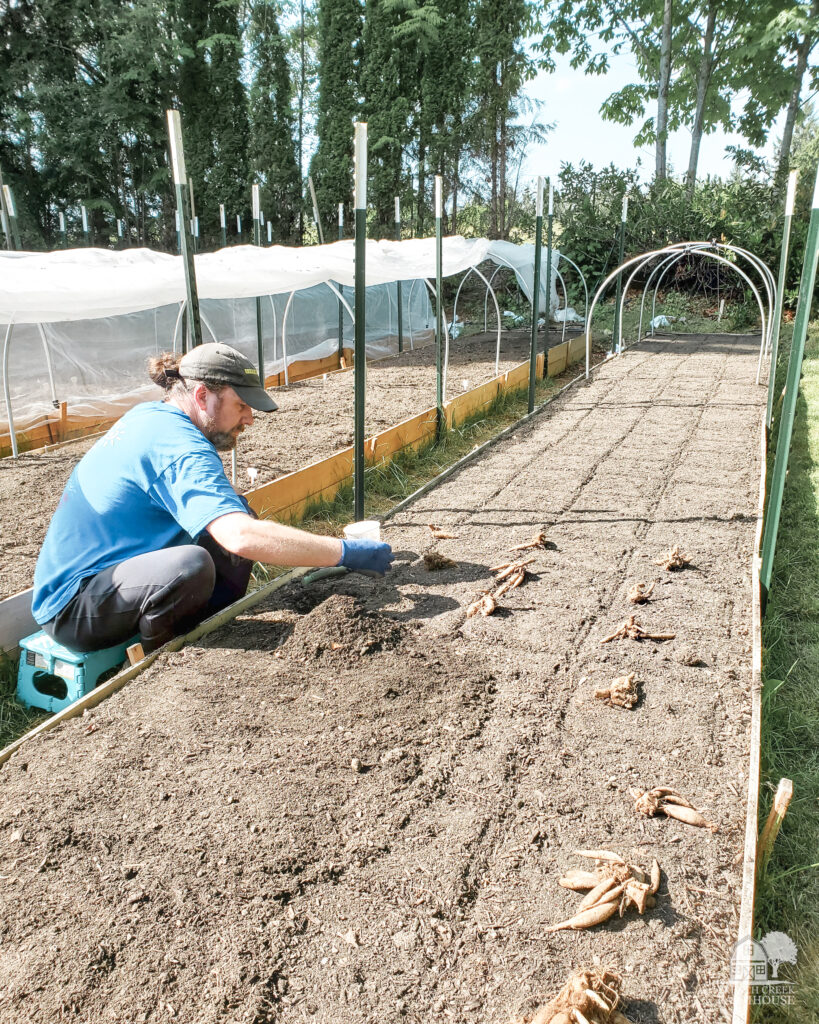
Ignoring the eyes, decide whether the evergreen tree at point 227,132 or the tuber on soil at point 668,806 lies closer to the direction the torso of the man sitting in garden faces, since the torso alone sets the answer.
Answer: the tuber on soil

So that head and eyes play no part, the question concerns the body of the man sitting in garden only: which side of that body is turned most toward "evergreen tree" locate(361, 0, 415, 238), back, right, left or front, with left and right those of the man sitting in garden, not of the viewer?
left

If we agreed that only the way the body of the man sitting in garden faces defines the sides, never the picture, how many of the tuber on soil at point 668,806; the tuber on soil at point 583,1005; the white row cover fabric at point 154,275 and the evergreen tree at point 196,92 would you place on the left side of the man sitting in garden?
2

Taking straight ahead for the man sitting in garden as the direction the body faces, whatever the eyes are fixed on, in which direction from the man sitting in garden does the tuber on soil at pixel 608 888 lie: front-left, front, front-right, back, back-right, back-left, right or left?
front-right

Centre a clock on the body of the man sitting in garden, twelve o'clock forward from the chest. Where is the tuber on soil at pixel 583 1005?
The tuber on soil is roughly at 2 o'clock from the man sitting in garden.

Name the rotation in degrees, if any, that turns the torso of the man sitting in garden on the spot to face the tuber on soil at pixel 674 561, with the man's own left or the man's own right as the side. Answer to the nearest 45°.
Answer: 0° — they already face it

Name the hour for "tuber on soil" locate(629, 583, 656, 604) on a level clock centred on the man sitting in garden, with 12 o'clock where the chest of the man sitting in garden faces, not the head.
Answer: The tuber on soil is roughly at 12 o'clock from the man sitting in garden.

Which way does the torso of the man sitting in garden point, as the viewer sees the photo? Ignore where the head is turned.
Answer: to the viewer's right

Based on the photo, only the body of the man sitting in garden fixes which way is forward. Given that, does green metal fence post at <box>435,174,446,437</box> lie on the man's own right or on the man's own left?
on the man's own left

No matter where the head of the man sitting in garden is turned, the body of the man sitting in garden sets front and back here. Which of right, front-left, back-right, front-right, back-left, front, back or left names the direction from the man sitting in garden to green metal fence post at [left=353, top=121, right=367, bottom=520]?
front-left

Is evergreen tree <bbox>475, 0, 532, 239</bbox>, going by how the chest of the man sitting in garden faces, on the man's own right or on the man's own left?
on the man's own left

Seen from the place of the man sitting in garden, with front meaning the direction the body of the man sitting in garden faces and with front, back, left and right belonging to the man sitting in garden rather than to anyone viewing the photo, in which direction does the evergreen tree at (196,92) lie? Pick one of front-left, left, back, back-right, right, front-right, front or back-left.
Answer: left

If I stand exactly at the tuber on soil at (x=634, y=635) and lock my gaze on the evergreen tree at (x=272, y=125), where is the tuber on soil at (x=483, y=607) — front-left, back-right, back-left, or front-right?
front-left

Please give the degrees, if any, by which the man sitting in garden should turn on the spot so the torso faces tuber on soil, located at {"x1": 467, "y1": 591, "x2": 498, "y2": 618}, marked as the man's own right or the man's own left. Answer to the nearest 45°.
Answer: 0° — they already face it

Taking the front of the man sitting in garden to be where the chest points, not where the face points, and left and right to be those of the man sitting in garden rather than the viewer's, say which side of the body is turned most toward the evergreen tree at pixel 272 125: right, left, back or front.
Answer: left

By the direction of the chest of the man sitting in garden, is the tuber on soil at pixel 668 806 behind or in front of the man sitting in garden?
in front

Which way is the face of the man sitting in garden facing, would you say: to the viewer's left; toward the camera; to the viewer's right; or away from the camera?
to the viewer's right

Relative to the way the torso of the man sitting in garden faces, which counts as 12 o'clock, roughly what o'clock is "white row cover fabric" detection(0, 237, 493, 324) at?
The white row cover fabric is roughly at 9 o'clock from the man sitting in garden.

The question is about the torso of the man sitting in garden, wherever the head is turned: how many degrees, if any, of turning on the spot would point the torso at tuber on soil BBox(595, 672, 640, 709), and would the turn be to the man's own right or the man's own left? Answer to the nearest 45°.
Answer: approximately 45° to the man's own right
